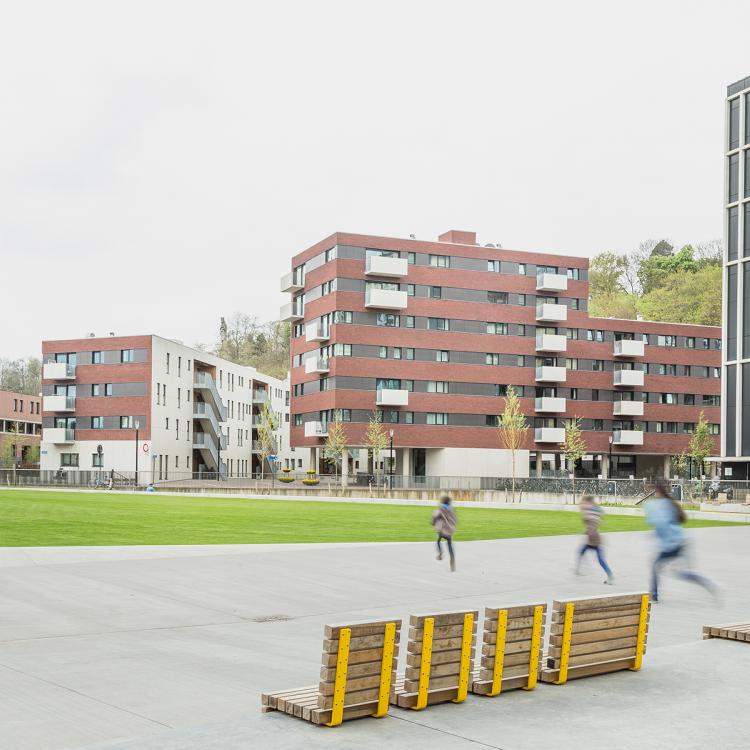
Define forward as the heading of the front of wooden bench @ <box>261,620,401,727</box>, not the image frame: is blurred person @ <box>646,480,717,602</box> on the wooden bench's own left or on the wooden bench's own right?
on the wooden bench's own right
